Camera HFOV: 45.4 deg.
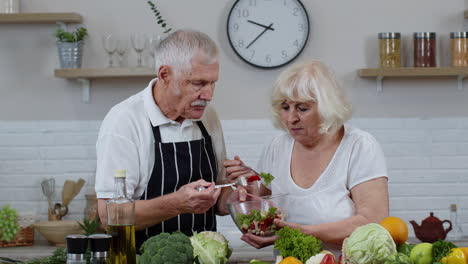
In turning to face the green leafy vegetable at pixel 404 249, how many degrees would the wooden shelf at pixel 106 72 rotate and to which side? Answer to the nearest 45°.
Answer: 0° — it already faces it

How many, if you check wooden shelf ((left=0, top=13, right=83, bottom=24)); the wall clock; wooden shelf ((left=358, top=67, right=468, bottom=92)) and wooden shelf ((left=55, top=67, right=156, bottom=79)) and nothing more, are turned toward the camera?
4

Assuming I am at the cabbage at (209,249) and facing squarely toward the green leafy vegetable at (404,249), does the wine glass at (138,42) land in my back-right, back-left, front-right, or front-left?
back-left

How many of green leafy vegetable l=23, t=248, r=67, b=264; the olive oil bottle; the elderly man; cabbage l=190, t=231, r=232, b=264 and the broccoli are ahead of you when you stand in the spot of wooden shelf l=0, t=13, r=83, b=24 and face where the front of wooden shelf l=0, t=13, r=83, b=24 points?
5

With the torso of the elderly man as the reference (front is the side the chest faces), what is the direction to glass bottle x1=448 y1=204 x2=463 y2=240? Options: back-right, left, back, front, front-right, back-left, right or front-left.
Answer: left

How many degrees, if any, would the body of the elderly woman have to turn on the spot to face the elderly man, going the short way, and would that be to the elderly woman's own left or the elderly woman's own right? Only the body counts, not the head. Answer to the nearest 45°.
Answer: approximately 45° to the elderly woman's own right

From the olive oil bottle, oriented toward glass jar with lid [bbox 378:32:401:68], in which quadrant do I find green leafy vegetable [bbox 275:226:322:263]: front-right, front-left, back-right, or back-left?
front-right

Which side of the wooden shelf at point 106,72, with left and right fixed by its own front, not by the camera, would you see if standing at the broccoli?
front

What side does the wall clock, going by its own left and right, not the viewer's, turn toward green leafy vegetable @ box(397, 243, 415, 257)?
front

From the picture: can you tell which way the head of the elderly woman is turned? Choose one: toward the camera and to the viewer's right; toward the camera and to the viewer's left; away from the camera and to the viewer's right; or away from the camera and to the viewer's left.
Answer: toward the camera and to the viewer's left

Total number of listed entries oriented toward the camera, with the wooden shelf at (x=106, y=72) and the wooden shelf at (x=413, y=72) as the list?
2

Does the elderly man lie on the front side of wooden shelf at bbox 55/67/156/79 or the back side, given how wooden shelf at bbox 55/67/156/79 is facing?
on the front side

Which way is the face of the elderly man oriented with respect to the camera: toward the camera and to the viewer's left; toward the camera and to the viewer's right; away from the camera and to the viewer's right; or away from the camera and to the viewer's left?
toward the camera and to the viewer's right

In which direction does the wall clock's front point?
toward the camera

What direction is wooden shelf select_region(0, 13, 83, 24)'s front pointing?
toward the camera

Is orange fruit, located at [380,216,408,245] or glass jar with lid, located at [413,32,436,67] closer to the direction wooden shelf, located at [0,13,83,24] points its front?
the orange fruit
